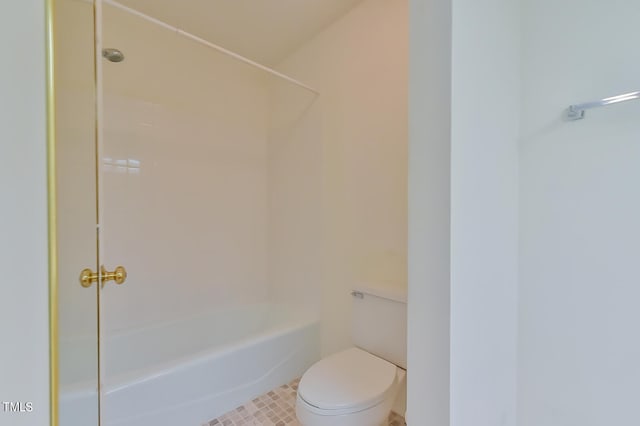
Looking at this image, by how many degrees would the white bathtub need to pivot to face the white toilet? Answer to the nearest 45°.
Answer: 0° — it already faces it

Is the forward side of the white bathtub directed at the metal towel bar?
yes

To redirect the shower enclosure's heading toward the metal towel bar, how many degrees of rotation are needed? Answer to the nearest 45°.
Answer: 0° — it already faces it

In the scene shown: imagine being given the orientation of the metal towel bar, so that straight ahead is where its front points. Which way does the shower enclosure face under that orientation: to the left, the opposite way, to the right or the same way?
to the left

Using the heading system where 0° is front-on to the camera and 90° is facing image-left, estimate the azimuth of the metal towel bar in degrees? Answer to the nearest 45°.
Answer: approximately 45°
